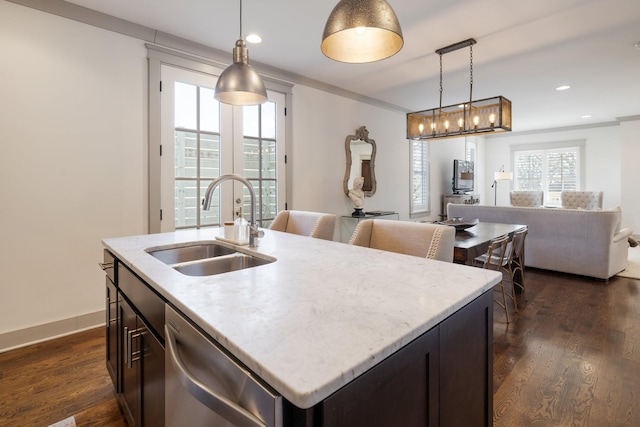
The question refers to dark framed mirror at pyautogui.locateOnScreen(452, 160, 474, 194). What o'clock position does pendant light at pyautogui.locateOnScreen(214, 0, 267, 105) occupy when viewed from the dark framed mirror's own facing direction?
The pendant light is roughly at 2 o'clock from the dark framed mirror.

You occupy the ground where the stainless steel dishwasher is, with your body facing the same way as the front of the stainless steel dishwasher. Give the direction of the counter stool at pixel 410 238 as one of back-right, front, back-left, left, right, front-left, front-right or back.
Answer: back

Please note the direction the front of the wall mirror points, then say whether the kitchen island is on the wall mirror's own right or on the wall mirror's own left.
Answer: on the wall mirror's own right

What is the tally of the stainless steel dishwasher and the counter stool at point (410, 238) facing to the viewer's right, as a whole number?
0

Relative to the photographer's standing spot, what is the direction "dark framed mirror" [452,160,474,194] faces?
facing the viewer and to the right of the viewer

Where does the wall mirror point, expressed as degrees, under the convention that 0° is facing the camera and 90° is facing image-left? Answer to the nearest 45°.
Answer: approximately 315°

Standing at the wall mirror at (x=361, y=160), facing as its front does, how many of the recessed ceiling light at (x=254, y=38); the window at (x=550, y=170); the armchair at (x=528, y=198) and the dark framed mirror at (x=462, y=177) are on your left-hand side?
3

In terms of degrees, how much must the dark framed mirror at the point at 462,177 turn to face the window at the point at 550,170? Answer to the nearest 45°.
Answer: approximately 90° to its left
